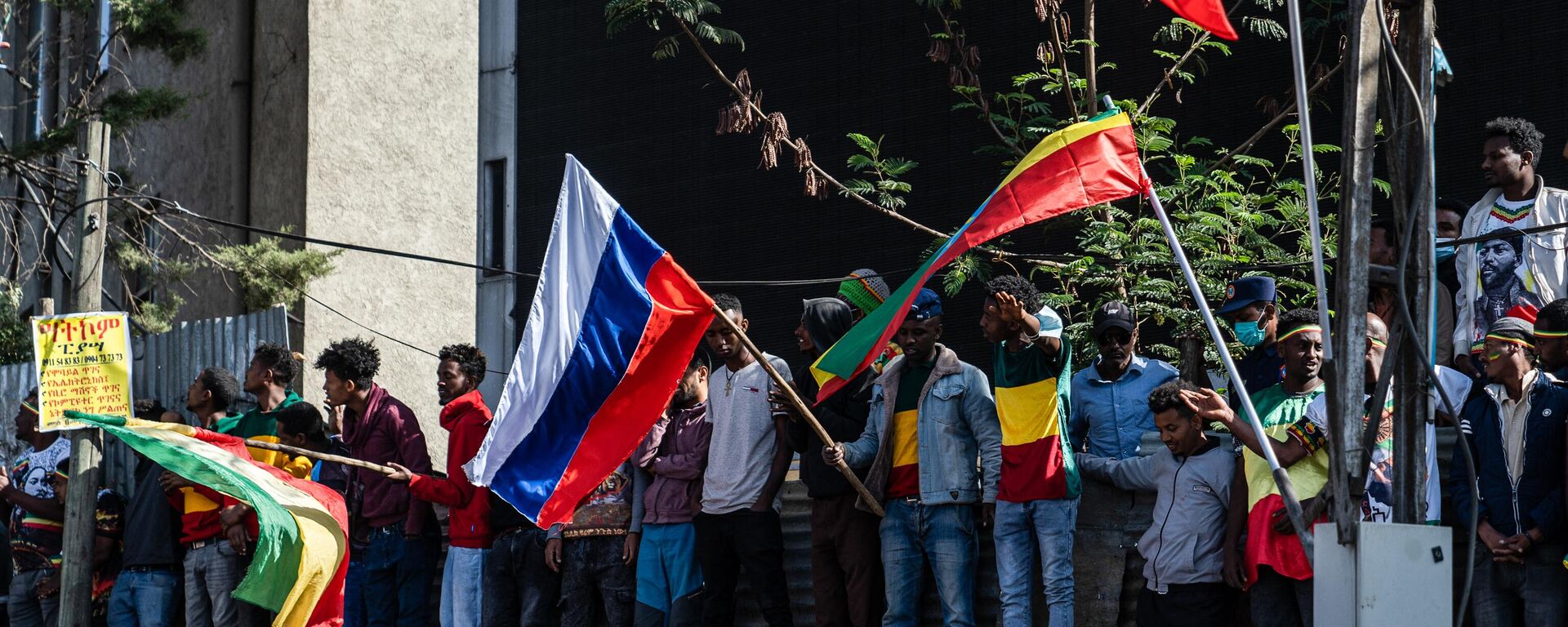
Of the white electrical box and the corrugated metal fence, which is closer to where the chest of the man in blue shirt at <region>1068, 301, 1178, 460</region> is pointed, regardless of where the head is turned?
the white electrical box

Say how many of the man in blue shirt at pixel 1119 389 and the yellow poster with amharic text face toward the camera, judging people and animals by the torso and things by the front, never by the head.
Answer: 2

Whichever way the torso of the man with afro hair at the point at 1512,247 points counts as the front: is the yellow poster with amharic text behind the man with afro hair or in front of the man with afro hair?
in front

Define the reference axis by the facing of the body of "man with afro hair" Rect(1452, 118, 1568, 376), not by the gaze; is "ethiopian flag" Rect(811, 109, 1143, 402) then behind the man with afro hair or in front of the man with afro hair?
in front

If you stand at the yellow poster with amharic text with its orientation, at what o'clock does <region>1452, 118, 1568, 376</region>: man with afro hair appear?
The man with afro hair is roughly at 10 o'clock from the yellow poster with amharic text.

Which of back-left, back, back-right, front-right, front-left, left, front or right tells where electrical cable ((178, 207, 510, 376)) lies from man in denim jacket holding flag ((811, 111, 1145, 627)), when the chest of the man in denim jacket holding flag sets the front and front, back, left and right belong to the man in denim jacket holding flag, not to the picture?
right

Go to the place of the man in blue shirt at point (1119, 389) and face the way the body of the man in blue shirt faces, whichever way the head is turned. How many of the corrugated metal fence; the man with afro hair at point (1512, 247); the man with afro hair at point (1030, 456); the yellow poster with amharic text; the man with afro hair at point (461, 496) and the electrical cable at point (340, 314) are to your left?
1

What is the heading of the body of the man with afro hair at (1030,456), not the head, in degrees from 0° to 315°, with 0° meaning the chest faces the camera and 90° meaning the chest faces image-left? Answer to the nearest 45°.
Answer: approximately 45°

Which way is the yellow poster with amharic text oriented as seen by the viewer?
toward the camera

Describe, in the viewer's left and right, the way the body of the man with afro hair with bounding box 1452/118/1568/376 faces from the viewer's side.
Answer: facing the viewer and to the left of the viewer

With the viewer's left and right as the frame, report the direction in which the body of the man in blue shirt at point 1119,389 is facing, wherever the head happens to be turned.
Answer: facing the viewer

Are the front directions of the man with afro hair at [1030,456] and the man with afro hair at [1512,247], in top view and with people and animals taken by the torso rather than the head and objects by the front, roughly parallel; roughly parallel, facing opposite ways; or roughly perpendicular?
roughly parallel

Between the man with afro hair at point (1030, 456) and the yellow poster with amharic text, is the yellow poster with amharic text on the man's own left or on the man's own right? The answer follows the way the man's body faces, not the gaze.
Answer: on the man's own right
